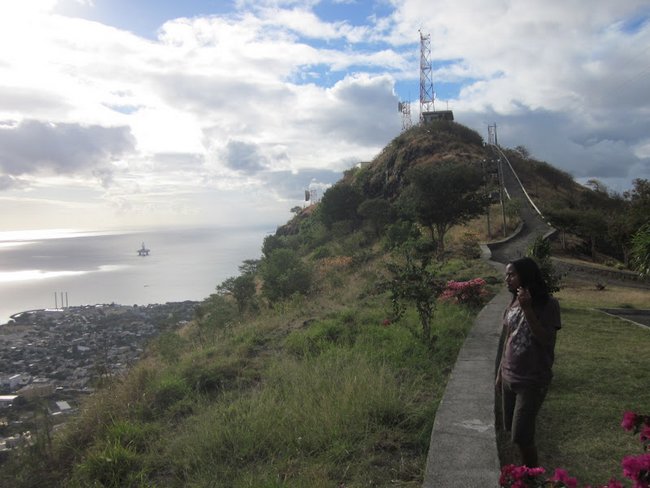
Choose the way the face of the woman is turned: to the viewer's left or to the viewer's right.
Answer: to the viewer's left

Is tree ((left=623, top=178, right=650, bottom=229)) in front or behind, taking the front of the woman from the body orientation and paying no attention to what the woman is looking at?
behind

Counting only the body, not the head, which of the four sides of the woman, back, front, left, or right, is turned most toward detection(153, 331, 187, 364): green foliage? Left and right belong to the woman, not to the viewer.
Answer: right

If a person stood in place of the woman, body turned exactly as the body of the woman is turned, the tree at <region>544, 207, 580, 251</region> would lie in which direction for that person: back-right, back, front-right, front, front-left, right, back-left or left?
back-right

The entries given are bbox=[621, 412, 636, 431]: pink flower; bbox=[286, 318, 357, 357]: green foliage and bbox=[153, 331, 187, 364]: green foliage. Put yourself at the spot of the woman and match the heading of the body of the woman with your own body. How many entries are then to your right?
2

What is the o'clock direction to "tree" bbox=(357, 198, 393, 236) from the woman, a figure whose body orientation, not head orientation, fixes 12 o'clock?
The tree is roughly at 4 o'clock from the woman.

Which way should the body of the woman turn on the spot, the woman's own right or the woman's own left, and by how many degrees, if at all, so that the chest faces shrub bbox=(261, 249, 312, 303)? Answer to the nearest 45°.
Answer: approximately 90° to the woman's own right

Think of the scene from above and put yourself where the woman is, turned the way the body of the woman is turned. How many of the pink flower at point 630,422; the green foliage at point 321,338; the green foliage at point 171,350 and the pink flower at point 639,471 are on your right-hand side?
2

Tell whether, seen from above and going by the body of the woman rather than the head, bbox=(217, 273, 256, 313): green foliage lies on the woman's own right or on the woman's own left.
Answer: on the woman's own right

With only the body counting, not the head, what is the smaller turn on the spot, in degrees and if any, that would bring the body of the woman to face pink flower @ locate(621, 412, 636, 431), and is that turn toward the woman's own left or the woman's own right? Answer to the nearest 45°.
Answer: approximately 45° to the woman's own left

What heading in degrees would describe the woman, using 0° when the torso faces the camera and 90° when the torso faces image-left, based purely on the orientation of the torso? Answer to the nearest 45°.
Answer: approximately 45°
